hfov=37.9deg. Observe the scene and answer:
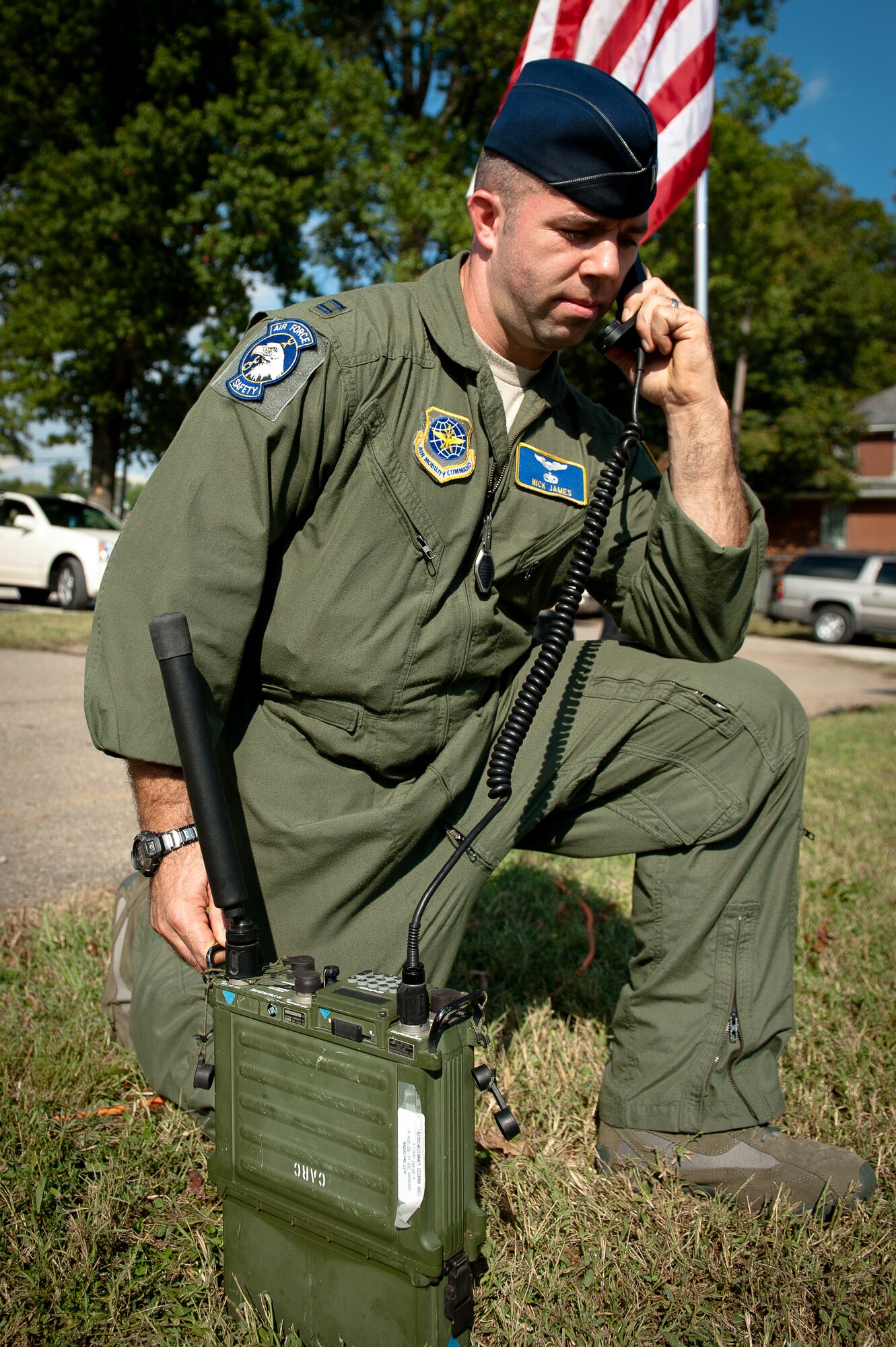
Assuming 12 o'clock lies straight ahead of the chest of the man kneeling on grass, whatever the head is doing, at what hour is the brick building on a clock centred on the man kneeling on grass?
The brick building is roughly at 8 o'clock from the man kneeling on grass.

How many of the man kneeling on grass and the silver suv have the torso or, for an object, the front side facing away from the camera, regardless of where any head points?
0

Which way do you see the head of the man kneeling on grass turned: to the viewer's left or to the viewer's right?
to the viewer's right
